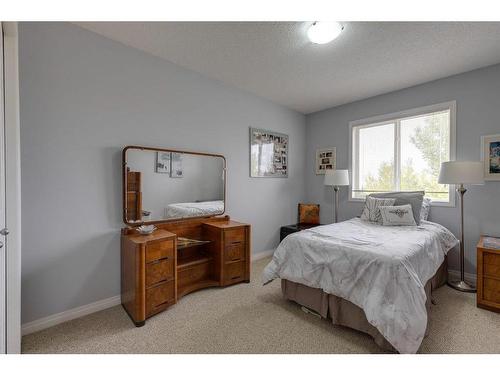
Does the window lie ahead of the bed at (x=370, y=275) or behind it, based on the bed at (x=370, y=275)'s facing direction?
behind

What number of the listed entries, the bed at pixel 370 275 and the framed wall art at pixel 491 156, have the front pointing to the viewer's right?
0

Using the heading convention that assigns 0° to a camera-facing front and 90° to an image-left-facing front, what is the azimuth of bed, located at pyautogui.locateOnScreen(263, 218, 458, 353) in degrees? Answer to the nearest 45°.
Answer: approximately 45°

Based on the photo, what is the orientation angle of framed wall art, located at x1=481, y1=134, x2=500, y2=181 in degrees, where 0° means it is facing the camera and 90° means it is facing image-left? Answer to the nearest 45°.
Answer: approximately 0°

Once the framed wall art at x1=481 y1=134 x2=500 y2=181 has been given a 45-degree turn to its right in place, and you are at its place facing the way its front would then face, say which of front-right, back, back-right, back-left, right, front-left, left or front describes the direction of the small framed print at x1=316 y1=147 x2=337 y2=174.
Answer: front-right

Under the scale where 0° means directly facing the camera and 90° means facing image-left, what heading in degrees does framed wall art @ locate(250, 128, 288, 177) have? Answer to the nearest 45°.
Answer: approximately 315°

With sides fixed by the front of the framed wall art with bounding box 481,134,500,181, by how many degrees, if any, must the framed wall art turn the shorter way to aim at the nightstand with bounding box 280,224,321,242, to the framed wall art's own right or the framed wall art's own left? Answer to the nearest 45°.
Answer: approximately 90° to the framed wall art's own right

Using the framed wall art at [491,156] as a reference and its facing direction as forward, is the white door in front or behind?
in front

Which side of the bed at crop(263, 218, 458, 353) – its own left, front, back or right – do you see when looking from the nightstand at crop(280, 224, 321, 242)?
right

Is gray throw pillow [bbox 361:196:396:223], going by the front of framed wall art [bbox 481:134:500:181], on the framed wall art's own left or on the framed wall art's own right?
on the framed wall art's own right

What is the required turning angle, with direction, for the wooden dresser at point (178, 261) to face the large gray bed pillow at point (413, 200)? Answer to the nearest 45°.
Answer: approximately 45° to its left

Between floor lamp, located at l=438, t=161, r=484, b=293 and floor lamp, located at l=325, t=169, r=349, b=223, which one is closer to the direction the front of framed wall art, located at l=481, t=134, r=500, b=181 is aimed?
the floor lamp, located at l=438, t=161, r=484, b=293

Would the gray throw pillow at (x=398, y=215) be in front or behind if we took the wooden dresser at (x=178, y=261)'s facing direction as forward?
in front

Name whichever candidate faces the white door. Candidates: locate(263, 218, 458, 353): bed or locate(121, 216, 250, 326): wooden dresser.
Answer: the bed
